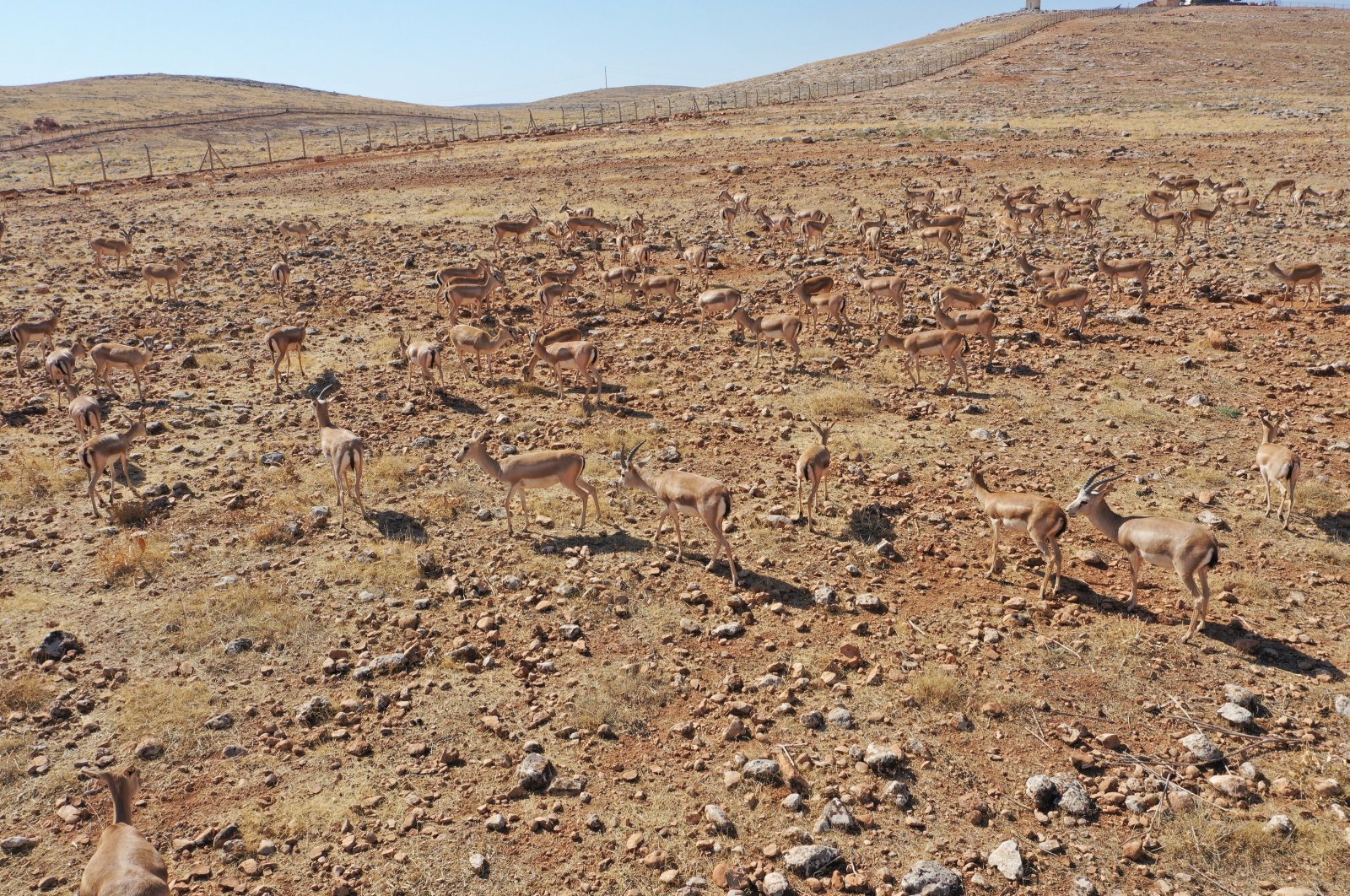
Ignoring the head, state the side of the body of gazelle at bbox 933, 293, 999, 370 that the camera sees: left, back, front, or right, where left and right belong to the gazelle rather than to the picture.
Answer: left

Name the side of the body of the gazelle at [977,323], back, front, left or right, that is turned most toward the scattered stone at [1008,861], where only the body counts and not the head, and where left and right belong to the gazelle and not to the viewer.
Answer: left

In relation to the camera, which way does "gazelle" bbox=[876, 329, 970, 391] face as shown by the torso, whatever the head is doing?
to the viewer's left

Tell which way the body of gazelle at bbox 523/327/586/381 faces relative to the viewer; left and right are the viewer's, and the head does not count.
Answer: facing to the left of the viewer

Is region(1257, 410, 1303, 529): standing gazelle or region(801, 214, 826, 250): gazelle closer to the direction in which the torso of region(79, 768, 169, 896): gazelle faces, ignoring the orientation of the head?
the gazelle

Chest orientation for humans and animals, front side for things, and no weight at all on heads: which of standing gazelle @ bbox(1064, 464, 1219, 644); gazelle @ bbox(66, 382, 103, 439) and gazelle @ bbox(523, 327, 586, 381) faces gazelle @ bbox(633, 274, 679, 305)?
the standing gazelle

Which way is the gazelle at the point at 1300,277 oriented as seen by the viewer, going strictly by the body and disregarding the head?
to the viewer's left

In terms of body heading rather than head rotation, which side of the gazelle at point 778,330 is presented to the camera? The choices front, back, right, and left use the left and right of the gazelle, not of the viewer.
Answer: left

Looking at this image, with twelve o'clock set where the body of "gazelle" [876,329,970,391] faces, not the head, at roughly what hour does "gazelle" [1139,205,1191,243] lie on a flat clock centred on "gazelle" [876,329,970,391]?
"gazelle" [1139,205,1191,243] is roughly at 4 o'clock from "gazelle" [876,329,970,391].

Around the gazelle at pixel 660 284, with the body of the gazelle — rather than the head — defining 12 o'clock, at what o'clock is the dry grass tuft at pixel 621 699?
The dry grass tuft is roughly at 9 o'clock from the gazelle.

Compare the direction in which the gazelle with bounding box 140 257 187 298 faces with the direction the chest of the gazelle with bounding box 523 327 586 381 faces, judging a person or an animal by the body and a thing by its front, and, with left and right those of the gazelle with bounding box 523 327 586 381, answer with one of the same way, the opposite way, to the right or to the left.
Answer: the opposite way

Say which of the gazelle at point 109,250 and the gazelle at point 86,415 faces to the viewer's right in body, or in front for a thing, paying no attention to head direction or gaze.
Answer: the gazelle at point 109,250

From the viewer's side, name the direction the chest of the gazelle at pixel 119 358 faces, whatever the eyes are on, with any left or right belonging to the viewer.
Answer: facing to the right of the viewer
